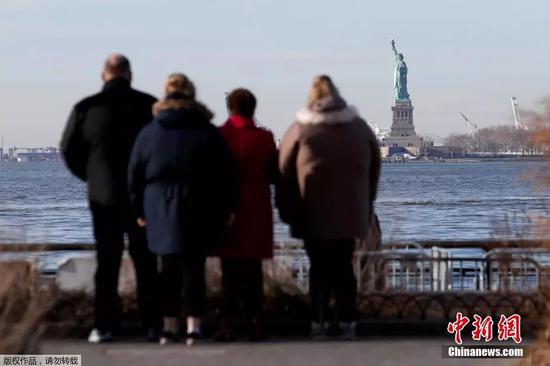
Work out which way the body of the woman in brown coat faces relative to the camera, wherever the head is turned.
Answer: away from the camera

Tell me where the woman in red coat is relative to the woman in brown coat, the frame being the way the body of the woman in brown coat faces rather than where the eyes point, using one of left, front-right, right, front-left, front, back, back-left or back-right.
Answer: left

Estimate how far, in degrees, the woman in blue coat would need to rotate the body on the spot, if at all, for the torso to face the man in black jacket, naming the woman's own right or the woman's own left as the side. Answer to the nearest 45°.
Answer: approximately 45° to the woman's own left

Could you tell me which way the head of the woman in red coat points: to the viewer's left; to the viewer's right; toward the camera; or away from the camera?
away from the camera

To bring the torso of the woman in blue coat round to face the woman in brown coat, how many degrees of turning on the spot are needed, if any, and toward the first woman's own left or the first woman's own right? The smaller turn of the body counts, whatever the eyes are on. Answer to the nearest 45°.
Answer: approximately 90° to the first woman's own right

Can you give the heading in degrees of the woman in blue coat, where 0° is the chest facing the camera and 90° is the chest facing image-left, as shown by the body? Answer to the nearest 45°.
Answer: approximately 180°

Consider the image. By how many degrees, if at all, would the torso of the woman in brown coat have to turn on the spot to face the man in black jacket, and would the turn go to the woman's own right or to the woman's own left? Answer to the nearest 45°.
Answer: approximately 90° to the woman's own left

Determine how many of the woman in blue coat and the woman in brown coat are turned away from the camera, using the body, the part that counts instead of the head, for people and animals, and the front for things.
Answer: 2
